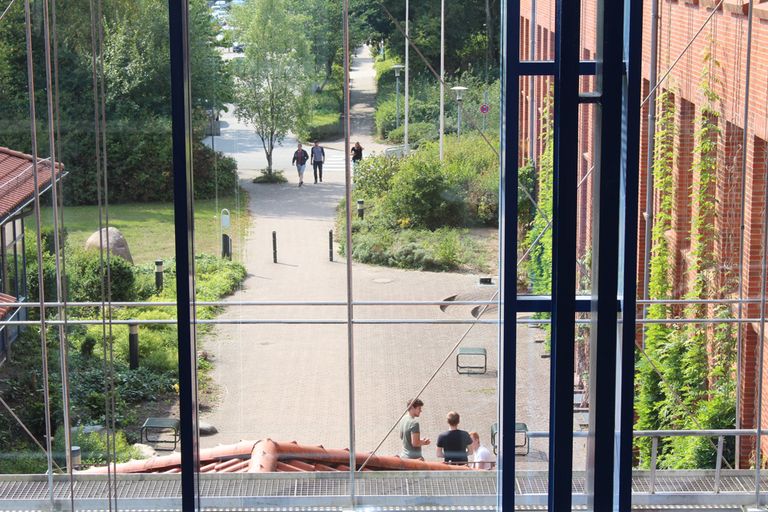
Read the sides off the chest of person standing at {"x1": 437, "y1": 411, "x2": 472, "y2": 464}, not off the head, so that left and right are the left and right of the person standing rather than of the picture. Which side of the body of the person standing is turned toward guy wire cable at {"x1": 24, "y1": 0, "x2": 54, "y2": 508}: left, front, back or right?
back

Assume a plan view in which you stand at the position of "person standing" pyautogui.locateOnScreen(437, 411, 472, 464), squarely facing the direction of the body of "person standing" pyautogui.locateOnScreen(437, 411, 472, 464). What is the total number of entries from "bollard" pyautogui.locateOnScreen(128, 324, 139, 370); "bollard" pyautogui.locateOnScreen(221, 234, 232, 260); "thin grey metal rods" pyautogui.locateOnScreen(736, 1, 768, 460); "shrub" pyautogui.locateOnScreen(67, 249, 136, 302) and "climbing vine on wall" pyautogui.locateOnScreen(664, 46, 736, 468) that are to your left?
3

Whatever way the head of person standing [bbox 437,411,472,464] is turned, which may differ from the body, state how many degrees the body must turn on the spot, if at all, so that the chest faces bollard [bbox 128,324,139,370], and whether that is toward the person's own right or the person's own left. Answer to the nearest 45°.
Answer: approximately 90° to the person's own left

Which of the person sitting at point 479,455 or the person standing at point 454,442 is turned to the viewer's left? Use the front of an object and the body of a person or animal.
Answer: the person sitting at point 479,455

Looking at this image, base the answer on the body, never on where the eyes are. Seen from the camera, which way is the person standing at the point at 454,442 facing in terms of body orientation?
away from the camera

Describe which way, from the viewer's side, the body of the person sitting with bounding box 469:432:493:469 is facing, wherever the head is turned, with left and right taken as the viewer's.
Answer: facing to the left of the viewer

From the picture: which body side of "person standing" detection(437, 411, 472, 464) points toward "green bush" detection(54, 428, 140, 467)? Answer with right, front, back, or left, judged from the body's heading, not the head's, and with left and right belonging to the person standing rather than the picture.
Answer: left
